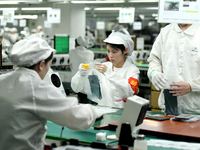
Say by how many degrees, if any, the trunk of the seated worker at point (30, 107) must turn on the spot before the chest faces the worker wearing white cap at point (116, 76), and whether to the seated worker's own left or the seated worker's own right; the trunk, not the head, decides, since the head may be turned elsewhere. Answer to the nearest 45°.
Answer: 0° — they already face them

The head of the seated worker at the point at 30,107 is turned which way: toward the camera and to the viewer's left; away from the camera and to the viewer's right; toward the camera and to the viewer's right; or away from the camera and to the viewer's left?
away from the camera and to the viewer's right

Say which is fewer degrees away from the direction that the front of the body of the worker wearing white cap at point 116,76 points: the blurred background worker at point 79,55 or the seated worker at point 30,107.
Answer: the seated worker

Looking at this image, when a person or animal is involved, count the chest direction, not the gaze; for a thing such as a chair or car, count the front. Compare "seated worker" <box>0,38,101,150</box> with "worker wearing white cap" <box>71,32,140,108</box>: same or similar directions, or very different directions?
very different directions

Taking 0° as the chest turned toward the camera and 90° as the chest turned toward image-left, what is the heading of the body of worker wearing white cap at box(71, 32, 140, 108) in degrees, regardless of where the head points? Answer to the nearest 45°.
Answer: approximately 45°

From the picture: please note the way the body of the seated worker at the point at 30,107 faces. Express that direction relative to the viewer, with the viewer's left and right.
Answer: facing away from the viewer and to the right of the viewer

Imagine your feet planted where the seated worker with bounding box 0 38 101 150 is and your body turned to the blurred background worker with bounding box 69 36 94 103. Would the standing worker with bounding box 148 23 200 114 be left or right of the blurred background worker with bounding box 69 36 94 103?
right

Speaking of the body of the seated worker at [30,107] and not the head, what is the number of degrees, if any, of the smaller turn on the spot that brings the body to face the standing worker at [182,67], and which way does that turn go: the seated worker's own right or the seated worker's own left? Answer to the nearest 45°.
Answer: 0° — they already face them
